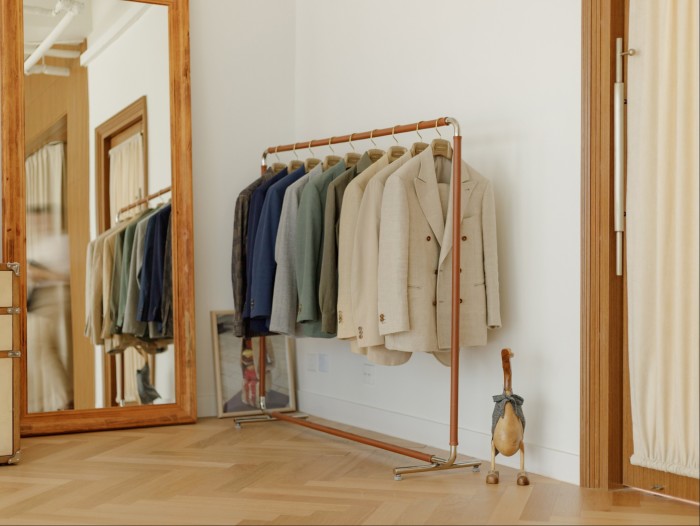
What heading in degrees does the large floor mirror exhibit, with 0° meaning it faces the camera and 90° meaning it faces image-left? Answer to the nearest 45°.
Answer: approximately 315°

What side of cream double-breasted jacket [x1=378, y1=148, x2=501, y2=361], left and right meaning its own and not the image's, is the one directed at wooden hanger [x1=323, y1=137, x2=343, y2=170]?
back

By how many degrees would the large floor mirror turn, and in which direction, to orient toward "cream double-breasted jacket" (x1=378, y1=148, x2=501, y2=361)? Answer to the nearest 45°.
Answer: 0° — it already faces it

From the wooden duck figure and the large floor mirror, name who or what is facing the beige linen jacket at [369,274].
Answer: the large floor mirror

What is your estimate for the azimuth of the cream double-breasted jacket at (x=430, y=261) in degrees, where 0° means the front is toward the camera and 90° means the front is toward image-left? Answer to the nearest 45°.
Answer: approximately 315°
